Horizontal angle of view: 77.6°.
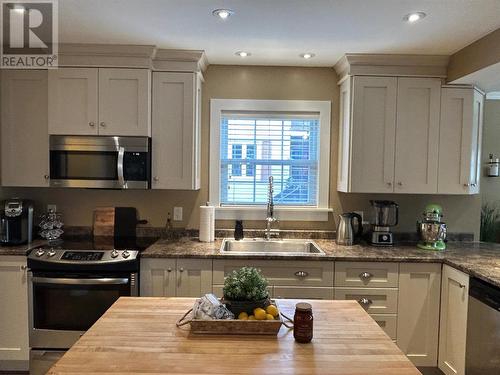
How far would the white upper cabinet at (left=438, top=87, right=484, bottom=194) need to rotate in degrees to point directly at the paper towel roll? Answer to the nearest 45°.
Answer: approximately 45° to its right

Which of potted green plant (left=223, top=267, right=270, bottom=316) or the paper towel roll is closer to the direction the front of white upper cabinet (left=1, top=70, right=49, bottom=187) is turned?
the potted green plant

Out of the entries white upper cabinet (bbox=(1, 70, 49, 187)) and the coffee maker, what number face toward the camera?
2

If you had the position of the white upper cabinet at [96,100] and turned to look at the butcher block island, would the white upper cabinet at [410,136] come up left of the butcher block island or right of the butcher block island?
left
